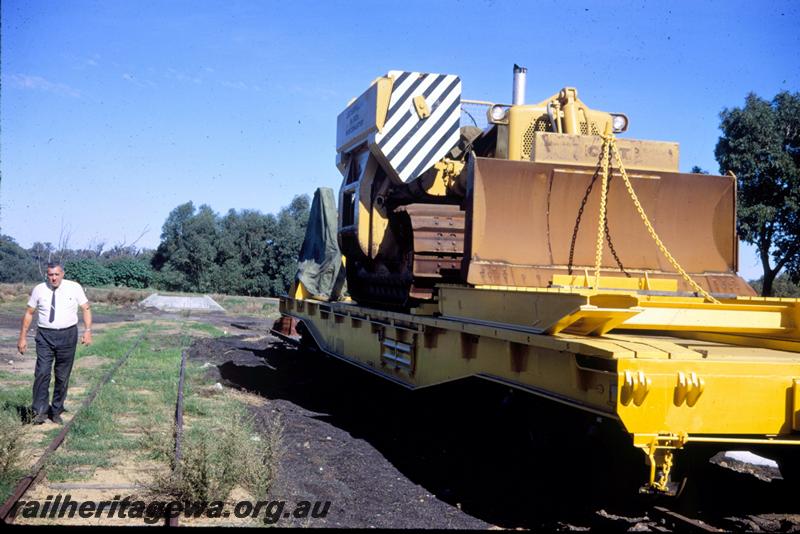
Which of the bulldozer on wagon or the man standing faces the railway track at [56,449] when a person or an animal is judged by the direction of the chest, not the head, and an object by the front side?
the man standing

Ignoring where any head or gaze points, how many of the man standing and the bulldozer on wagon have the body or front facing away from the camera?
0

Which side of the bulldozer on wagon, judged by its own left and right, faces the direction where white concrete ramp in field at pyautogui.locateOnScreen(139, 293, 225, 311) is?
back

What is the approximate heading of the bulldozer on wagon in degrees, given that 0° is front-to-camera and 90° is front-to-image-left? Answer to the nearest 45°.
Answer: approximately 315°

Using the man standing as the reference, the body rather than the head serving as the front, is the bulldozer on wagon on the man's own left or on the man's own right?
on the man's own left

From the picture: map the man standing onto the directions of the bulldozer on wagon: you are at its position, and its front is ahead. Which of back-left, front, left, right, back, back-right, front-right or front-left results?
back-right

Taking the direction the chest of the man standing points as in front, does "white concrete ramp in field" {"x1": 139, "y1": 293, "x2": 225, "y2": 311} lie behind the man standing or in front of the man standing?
behind

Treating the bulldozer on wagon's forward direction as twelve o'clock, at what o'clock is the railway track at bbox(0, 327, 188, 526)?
The railway track is roughly at 4 o'clock from the bulldozer on wagon.

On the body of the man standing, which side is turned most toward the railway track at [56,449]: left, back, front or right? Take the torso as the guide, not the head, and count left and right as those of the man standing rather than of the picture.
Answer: front

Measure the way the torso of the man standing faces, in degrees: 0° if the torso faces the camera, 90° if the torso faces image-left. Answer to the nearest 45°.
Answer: approximately 0°
